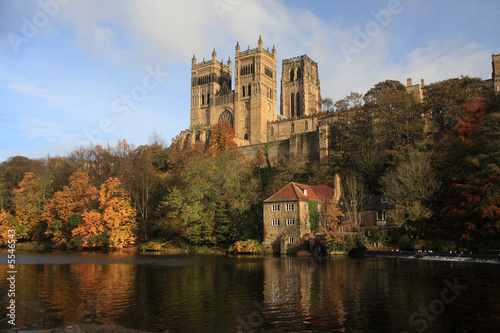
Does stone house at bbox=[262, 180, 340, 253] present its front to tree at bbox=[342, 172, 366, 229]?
no

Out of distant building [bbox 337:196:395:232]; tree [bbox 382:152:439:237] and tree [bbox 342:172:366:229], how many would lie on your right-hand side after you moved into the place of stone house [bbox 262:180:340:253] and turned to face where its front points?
0

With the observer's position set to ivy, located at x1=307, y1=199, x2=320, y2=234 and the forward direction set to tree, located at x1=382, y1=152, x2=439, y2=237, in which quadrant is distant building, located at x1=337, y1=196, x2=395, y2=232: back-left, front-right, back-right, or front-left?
front-left

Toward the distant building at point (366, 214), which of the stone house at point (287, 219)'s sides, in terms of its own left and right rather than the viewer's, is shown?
left

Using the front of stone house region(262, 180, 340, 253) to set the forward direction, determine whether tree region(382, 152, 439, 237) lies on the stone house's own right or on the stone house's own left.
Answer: on the stone house's own left

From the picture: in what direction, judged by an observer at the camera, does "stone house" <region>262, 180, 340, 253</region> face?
facing the viewer

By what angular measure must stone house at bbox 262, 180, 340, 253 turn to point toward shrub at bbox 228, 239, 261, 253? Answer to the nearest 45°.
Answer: approximately 90° to its right
